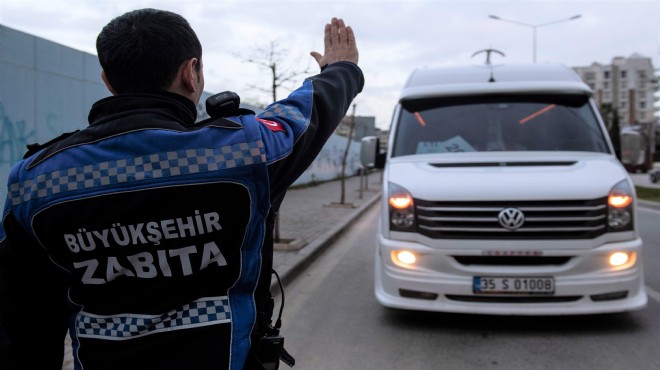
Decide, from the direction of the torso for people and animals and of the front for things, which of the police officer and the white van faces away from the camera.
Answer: the police officer

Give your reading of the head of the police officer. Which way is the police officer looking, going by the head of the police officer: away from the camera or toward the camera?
away from the camera

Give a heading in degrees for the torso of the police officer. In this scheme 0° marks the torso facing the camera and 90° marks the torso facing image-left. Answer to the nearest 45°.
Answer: approximately 180°

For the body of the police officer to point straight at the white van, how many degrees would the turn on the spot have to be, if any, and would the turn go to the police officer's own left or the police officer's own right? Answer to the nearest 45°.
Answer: approximately 45° to the police officer's own right

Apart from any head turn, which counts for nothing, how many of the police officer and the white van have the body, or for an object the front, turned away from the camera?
1

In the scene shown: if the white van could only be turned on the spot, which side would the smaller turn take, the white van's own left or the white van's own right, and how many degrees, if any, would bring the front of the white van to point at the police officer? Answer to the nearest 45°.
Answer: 0° — it already faces them
